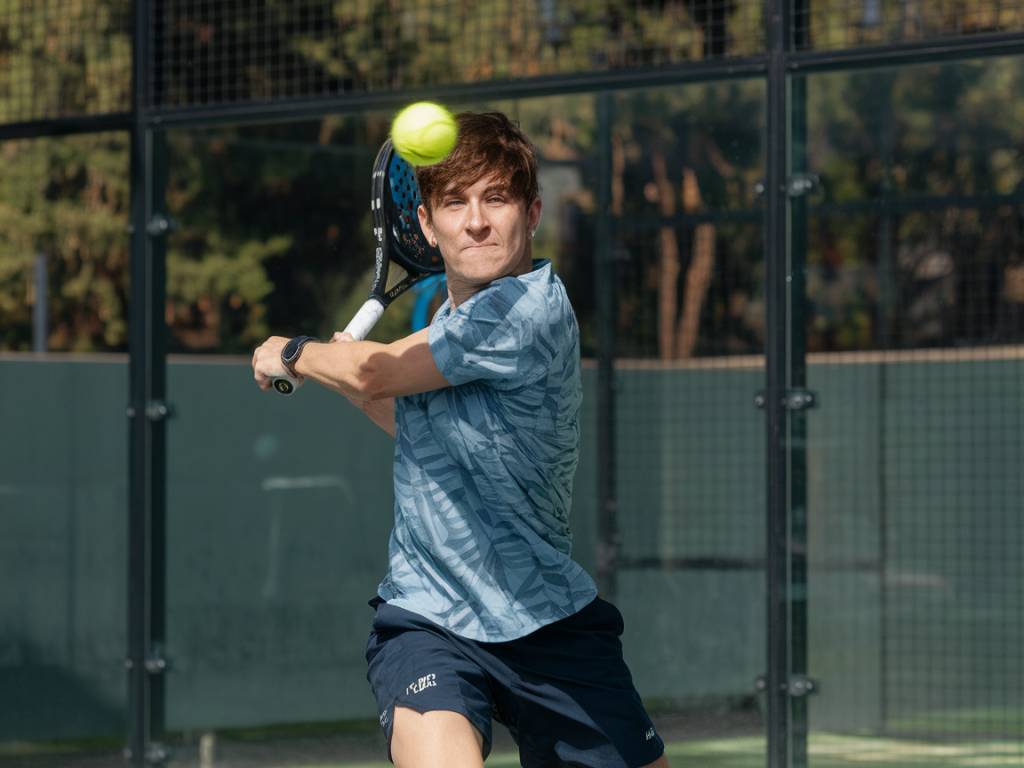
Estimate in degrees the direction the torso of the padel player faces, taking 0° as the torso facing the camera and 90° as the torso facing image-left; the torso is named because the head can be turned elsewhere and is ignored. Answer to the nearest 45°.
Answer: approximately 45°

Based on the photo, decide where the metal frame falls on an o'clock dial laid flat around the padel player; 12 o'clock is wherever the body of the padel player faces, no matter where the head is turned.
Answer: The metal frame is roughly at 5 o'clock from the padel player.

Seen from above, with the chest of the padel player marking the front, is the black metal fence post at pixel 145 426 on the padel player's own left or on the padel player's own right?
on the padel player's own right

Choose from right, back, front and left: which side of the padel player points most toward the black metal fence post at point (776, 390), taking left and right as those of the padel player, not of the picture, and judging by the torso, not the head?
back

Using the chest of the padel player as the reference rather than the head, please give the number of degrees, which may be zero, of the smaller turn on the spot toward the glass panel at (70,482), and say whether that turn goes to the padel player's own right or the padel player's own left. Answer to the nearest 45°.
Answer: approximately 90° to the padel player's own right

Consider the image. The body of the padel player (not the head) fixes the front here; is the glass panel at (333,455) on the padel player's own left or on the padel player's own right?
on the padel player's own right

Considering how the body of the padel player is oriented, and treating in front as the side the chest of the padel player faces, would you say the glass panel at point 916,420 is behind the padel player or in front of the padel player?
behind

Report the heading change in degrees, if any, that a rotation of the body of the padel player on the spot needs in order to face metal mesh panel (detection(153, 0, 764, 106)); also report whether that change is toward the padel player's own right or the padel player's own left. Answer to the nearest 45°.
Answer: approximately 135° to the padel player's own right
